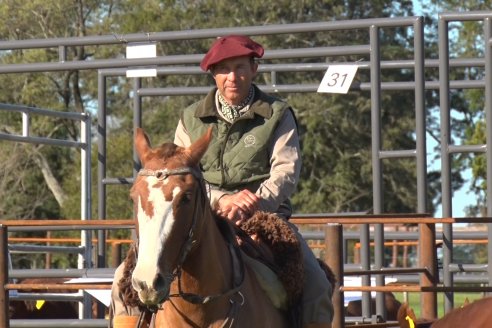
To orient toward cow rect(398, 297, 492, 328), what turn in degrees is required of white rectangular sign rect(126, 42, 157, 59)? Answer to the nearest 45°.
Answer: approximately 45° to its left

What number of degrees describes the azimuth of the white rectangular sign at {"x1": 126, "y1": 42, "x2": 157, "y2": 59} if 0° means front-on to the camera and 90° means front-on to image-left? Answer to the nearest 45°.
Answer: approximately 0°

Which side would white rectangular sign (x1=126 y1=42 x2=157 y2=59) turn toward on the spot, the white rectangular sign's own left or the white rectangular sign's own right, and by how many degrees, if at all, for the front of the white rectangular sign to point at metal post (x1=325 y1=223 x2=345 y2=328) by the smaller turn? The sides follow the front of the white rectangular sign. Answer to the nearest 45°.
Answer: approximately 45° to the white rectangular sign's own left

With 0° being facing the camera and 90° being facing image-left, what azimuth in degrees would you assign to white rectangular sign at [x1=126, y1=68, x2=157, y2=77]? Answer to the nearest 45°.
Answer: approximately 0°
